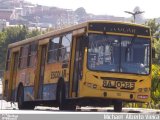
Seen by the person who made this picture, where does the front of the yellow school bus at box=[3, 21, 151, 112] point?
facing the viewer and to the right of the viewer
